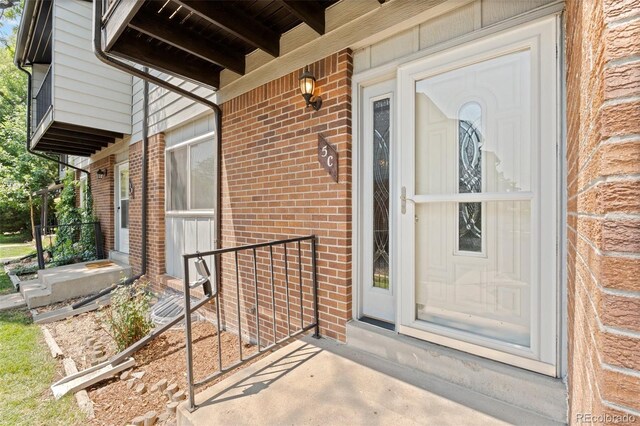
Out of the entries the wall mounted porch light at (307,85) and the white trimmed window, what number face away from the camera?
0

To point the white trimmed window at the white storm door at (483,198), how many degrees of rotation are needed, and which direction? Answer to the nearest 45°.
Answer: approximately 90° to its left

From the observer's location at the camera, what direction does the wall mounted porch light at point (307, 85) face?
facing the viewer and to the left of the viewer

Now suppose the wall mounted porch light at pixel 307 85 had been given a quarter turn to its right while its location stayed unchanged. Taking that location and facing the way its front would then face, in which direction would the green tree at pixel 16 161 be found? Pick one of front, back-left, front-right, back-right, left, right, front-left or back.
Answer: front

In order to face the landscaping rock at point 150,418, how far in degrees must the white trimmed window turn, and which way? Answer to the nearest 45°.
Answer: approximately 45° to its left

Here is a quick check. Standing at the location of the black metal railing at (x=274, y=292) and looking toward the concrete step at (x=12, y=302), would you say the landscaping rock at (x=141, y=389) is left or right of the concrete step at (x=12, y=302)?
left

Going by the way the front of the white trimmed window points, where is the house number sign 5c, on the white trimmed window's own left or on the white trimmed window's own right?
on the white trimmed window's own left

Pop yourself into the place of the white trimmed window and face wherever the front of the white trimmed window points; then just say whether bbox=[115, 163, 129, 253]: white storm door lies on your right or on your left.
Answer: on your right

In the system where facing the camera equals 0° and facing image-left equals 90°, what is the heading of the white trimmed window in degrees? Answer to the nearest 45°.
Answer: approximately 45°

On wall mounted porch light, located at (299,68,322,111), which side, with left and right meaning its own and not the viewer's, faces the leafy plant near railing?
right

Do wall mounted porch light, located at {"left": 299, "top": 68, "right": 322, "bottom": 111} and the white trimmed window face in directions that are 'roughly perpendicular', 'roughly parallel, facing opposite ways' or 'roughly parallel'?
roughly parallel

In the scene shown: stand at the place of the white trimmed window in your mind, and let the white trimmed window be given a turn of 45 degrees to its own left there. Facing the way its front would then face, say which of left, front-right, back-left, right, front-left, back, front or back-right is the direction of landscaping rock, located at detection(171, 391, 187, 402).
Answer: front

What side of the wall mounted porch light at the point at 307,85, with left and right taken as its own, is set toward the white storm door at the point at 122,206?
right
